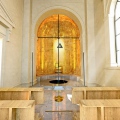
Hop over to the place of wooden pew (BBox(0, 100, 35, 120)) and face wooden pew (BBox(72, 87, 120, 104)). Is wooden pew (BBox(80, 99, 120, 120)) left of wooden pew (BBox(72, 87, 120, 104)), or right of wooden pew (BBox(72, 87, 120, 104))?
right

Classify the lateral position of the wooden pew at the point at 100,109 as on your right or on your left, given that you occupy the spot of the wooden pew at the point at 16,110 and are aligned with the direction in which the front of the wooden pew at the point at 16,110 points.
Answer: on your right

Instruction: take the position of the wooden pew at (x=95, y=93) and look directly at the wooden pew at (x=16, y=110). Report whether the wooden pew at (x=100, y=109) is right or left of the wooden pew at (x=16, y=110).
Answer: left

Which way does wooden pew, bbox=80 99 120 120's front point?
away from the camera

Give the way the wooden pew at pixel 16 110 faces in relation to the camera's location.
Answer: facing away from the viewer

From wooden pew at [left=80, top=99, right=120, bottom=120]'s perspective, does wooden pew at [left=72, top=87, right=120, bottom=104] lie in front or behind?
in front

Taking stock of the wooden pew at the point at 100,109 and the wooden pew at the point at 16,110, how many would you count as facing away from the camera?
2

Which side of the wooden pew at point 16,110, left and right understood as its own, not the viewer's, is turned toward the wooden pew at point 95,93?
right

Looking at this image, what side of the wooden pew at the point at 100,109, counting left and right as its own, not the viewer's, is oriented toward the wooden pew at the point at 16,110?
left
